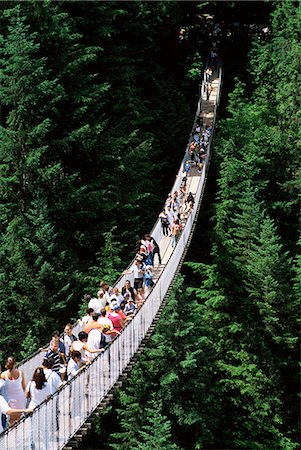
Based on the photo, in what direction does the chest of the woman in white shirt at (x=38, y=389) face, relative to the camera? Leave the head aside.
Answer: away from the camera

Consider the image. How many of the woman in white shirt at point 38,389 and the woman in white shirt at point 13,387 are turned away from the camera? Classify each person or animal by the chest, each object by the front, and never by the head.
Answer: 2

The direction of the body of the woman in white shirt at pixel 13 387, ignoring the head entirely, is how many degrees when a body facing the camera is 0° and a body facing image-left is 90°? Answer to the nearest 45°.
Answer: approximately 180°
